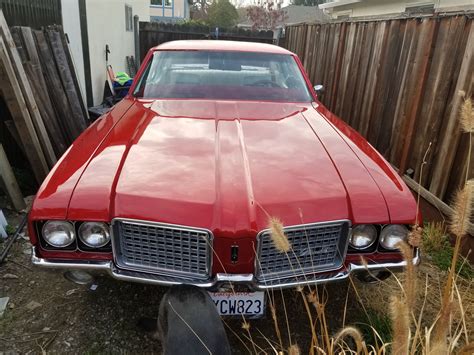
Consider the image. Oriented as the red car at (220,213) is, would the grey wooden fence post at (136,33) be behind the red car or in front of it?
behind

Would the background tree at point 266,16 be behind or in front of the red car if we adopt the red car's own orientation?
behind

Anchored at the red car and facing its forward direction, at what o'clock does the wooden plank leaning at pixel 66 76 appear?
The wooden plank leaning is roughly at 3 o'clock from the red car.

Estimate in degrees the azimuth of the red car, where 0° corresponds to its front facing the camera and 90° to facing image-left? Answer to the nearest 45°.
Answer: approximately 0°

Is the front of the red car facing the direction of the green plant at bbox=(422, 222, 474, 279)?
no

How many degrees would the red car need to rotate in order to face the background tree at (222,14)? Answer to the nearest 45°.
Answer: approximately 180°

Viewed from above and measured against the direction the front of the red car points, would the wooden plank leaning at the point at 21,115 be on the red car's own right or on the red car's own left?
on the red car's own right
